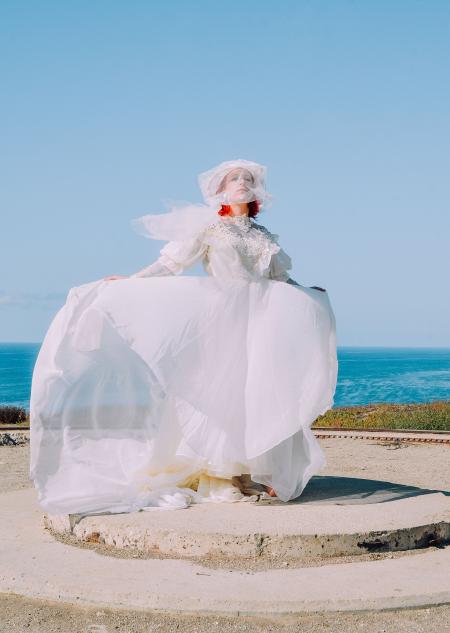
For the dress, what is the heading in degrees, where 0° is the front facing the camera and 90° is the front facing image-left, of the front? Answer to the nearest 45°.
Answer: approximately 0°
